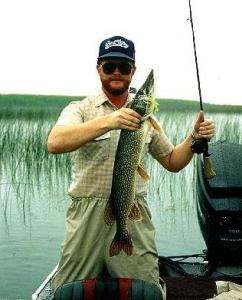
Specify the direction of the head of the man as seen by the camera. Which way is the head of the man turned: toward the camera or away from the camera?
toward the camera

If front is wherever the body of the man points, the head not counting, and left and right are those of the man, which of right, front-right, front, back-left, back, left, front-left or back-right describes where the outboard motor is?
back-left

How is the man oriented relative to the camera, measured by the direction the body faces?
toward the camera
